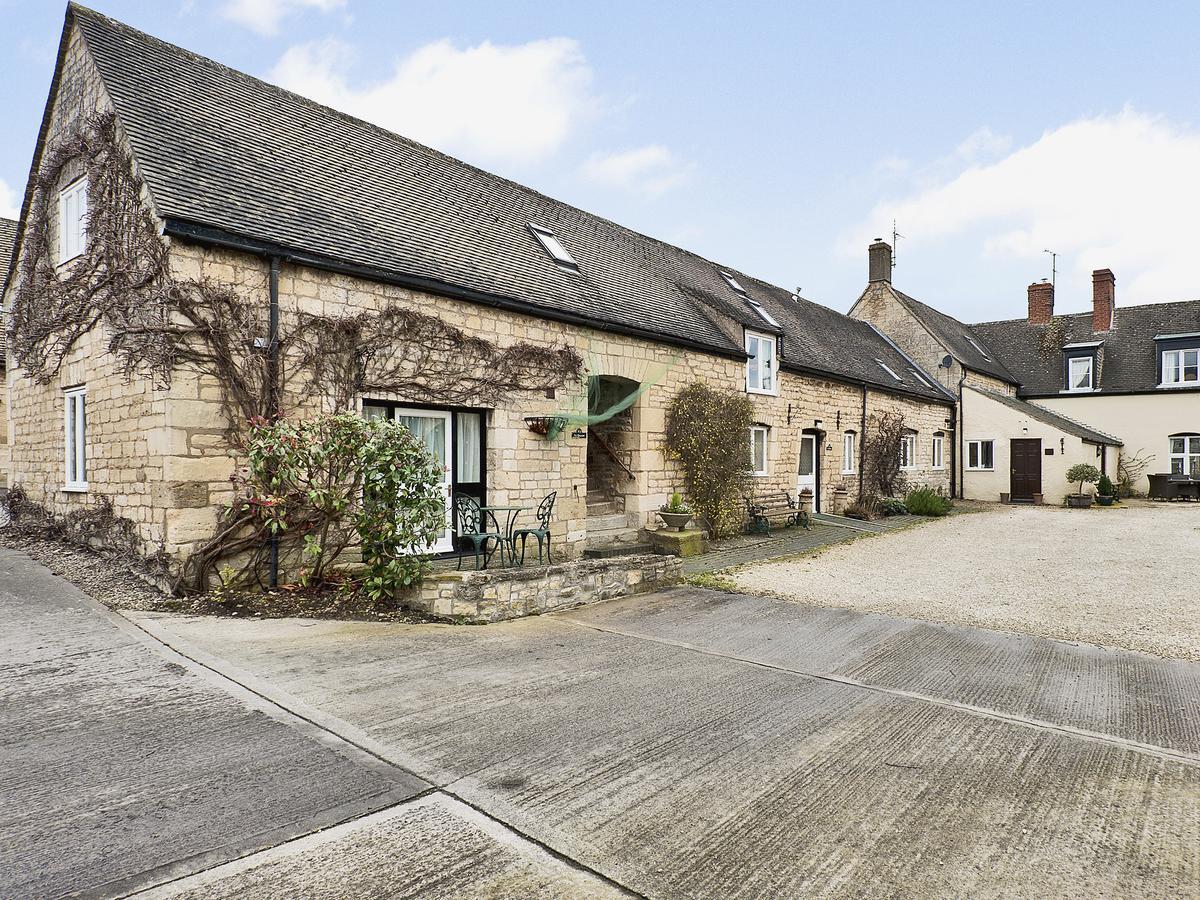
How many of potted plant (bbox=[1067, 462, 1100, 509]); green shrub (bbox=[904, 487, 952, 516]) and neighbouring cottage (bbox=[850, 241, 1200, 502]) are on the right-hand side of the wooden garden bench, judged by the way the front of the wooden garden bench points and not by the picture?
0

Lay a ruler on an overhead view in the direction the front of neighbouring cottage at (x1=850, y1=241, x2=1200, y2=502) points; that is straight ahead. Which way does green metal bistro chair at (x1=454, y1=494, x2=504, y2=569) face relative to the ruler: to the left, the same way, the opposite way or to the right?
to the left

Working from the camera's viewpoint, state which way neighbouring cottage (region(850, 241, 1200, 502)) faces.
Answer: facing the viewer

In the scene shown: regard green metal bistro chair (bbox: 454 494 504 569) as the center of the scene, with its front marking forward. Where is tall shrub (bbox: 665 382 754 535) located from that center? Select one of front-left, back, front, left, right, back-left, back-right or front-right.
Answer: left

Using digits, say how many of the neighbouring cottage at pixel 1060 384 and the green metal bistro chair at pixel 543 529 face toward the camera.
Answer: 1

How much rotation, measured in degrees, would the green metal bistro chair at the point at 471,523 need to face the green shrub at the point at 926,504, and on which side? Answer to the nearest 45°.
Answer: approximately 90° to its left

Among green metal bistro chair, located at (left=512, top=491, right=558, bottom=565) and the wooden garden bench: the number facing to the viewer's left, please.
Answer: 1

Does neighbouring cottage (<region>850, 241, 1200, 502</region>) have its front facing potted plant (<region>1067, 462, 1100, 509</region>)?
yes

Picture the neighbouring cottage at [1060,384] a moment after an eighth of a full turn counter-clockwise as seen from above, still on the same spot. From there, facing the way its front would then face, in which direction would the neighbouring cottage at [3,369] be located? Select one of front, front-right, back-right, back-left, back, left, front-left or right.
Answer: right

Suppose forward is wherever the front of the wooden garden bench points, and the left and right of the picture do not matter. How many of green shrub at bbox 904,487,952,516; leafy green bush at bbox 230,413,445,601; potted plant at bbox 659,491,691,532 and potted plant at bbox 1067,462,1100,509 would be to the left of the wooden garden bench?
2

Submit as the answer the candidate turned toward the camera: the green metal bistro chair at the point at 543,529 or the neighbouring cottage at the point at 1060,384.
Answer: the neighbouring cottage

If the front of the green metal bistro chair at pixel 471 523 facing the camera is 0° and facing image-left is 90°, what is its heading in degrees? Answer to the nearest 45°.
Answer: approximately 315°

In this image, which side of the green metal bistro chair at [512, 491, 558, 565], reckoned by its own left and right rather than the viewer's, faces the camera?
left

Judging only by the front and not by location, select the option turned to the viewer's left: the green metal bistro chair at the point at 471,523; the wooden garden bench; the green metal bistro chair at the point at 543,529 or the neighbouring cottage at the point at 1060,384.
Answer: the green metal bistro chair at the point at 543,529

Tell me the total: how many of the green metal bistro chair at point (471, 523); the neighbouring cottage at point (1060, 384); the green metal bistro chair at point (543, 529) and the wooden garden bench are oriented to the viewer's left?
1

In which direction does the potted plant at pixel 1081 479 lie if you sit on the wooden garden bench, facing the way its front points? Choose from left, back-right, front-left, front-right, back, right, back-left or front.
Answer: left

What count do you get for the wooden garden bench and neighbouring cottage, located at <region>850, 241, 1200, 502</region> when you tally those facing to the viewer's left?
0

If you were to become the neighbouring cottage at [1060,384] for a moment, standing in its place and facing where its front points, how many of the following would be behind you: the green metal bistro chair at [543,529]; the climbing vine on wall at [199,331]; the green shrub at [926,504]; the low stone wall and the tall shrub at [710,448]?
0
